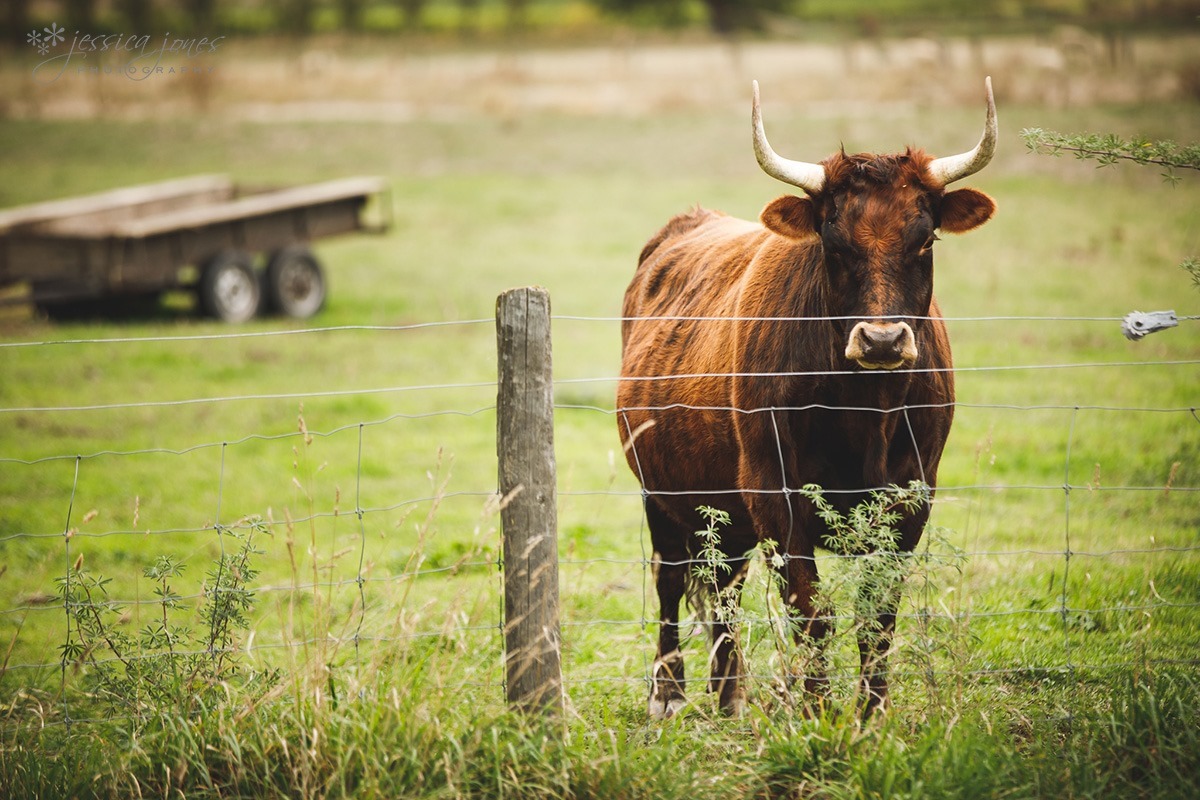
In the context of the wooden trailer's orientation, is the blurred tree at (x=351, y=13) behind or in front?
behind

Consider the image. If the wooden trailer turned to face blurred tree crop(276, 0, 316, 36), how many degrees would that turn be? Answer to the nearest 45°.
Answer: approximately 135° to its right

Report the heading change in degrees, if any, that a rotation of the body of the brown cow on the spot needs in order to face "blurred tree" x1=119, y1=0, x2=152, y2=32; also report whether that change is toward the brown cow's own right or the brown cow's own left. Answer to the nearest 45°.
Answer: approximately 180°

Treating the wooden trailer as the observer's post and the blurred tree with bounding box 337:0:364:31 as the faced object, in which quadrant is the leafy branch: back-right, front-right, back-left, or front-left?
back-right

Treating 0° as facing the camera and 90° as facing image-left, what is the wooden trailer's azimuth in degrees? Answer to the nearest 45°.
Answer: approximately 45°

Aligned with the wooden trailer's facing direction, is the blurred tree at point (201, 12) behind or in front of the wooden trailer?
behind

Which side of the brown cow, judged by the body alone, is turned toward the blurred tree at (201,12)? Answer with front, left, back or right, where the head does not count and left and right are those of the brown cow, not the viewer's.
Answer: back
